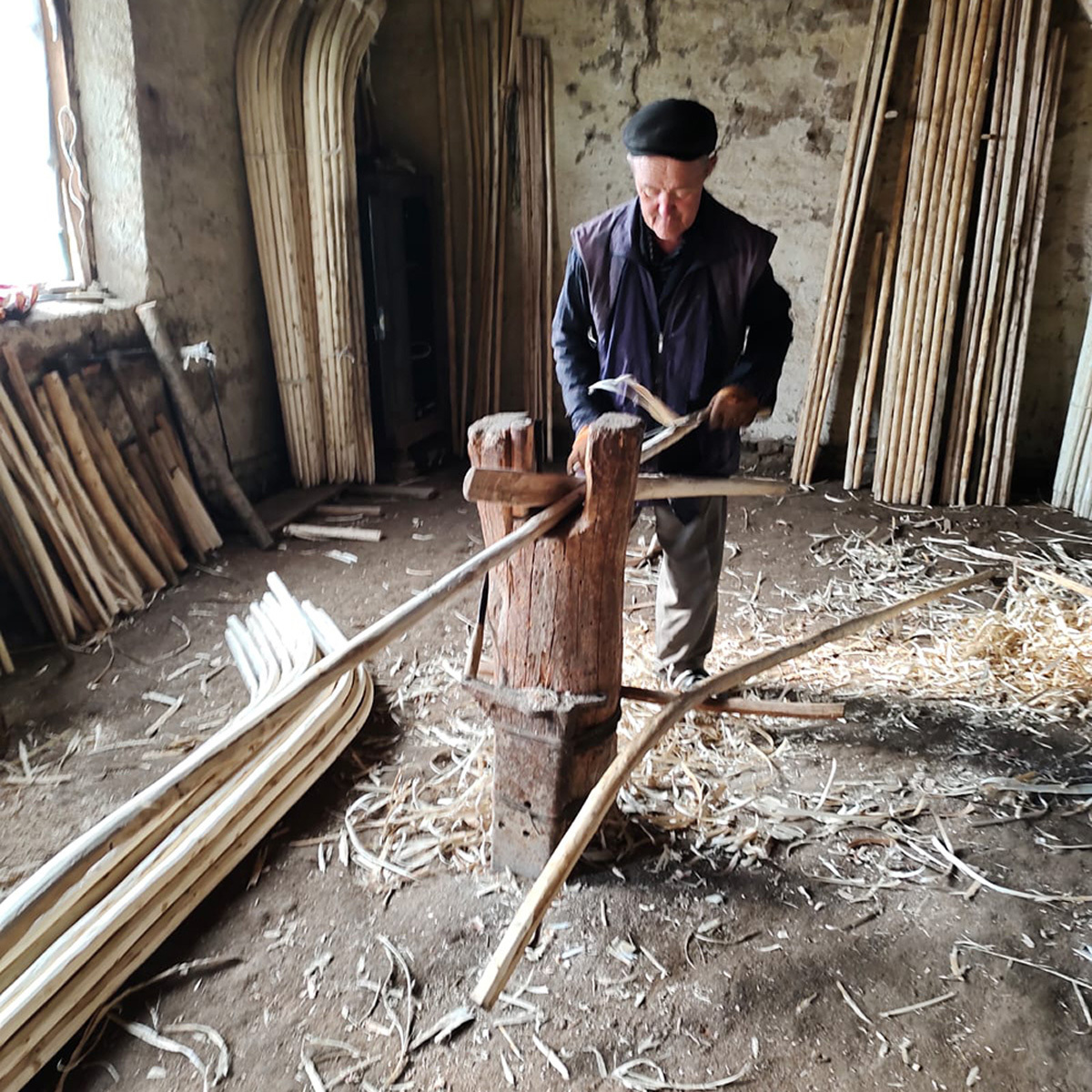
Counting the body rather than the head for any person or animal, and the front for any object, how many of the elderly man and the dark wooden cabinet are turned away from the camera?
0

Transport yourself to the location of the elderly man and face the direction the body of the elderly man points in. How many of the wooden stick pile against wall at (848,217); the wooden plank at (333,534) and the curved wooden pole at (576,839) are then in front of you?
1

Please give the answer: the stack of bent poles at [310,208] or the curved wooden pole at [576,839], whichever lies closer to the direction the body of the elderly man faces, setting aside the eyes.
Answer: the curved wooden pole

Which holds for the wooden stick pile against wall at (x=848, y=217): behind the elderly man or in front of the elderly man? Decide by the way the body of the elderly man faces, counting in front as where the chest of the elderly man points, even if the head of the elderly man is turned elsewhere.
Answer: behind

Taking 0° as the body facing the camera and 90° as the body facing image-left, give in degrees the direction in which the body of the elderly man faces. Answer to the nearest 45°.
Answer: approximately 0°
